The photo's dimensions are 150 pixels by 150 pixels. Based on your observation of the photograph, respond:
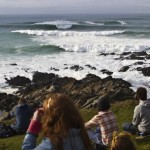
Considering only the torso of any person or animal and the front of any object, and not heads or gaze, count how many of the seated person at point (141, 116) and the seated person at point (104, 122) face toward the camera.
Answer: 0

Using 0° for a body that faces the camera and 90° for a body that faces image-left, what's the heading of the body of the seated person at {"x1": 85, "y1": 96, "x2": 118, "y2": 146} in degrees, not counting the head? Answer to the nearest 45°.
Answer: approximately 135°

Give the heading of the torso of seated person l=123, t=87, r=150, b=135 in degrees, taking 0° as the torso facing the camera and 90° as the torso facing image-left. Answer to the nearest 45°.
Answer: approximately 135°

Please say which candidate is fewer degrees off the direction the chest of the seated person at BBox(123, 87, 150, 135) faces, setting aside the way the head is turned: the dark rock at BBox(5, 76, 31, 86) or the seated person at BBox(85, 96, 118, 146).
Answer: the dark rock

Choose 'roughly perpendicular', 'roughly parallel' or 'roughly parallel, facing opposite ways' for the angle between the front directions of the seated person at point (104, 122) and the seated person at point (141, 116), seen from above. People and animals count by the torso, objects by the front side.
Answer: roughly parallel

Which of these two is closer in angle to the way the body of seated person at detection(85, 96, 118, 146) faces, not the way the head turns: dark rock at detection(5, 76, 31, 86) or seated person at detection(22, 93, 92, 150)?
the dark rock

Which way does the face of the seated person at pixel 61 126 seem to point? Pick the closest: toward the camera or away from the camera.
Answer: away from the camera

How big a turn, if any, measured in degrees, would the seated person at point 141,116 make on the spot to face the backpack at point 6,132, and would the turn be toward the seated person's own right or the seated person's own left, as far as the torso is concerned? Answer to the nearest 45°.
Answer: approximately 45° to the seated person's own left

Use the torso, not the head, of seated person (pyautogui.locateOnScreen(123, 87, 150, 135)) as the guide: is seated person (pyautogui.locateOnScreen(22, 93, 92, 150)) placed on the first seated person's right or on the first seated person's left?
on the first seated person's left

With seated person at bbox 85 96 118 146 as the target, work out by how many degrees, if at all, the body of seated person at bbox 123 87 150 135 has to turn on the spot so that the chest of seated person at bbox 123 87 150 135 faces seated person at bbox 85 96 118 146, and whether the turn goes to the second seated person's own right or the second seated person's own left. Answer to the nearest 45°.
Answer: approximately 90° to the second seated person's own left

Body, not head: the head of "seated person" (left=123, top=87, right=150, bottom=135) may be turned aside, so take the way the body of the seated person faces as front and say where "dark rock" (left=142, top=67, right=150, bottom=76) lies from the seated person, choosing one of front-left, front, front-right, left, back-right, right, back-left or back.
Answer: front-right

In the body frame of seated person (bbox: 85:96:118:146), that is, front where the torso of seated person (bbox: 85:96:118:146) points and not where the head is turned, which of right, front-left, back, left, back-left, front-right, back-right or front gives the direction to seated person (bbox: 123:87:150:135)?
right
